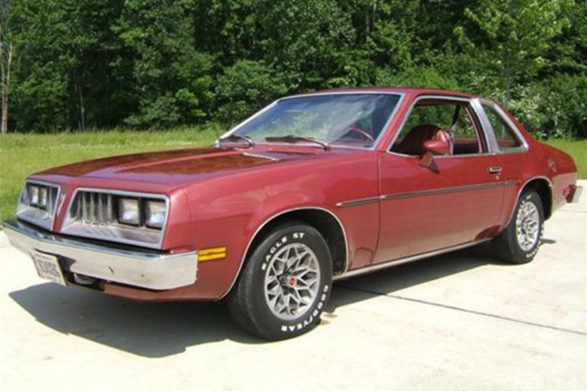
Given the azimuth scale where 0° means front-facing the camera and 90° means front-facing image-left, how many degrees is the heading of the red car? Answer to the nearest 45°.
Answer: approximately 45°

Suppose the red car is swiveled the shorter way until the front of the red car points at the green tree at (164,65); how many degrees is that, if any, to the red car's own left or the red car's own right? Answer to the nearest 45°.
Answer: approximately 135° to the red car's own right

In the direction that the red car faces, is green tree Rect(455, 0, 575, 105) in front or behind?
behind

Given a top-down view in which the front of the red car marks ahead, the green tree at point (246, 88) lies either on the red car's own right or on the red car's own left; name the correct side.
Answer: on the red car's own right
